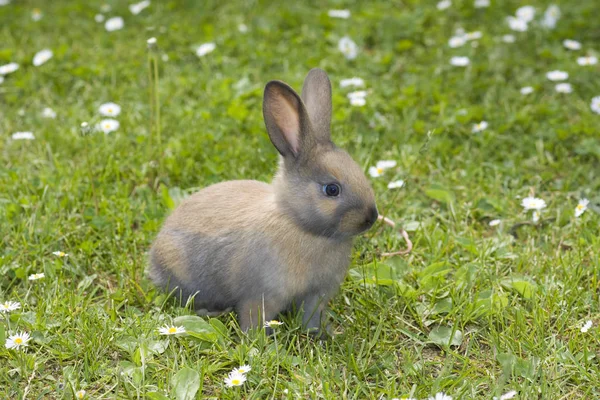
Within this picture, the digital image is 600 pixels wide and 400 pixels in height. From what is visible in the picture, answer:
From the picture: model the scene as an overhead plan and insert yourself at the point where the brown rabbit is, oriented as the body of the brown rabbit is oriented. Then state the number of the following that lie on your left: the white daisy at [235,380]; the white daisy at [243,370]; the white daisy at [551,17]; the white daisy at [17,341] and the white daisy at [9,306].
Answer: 1

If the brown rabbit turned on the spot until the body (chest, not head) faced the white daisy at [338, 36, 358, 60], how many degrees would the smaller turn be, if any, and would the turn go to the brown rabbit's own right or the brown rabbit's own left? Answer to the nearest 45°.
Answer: approximately 135° to the brown rabbit's own left

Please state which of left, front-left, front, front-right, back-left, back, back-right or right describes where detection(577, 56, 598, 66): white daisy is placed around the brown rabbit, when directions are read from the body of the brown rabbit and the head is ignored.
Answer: left

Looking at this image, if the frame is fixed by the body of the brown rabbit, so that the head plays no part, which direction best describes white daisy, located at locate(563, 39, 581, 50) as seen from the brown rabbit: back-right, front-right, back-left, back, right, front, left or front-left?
left

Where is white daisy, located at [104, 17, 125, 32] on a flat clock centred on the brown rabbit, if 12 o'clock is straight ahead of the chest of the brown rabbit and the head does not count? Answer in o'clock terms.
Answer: The white daisy is roughly at 7 o'clock from the brown rabbit.

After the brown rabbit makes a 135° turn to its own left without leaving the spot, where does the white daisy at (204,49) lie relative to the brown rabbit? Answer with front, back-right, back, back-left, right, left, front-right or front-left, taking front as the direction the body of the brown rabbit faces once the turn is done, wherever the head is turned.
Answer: front

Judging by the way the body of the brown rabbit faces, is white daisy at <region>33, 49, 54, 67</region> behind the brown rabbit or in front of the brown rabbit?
behind

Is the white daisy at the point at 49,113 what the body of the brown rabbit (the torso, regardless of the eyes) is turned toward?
no

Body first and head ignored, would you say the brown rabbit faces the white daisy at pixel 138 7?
no

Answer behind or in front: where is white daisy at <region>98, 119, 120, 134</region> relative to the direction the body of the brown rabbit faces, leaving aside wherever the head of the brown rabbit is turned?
behind

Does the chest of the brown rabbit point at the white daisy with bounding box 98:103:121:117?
no

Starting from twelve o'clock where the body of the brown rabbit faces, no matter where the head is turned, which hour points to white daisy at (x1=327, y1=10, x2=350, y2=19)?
The white daisy is roughly at 8 o'clock from the brown rabbit.

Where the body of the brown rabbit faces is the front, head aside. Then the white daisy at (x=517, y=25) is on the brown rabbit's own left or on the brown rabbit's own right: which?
on the brown rabbit's own left

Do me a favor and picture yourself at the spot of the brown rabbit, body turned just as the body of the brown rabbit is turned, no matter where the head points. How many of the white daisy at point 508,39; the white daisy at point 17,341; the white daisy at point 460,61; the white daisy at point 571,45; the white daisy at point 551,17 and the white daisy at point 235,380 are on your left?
4

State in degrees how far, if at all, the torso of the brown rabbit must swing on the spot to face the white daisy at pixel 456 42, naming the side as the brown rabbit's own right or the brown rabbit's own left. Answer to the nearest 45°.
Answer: approximately 90° to the brown rabbit's own left

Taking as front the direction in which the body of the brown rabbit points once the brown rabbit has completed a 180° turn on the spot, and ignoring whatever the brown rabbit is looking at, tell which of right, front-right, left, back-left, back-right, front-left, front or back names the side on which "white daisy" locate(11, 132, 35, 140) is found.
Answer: front

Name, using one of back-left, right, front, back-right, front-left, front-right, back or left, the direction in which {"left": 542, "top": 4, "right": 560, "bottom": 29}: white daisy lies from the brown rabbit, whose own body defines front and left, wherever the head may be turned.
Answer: left

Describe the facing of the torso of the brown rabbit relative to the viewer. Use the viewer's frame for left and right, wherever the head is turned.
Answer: facing the viewer and to the right of the viewer

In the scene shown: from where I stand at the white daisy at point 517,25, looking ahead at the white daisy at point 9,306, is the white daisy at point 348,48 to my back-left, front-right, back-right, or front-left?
front-right

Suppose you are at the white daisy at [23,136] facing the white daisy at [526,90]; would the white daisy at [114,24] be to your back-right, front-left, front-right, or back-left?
front-left

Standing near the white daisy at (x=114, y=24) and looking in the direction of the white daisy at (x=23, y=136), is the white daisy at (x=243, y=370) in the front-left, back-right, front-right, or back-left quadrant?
front-left

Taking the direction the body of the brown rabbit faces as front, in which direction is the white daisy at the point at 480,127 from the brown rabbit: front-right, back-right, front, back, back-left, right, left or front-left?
left

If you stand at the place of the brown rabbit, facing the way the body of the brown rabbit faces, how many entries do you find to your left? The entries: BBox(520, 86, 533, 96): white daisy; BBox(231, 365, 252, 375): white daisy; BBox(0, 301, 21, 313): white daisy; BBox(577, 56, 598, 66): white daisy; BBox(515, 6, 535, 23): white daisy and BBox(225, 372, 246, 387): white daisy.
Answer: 3
